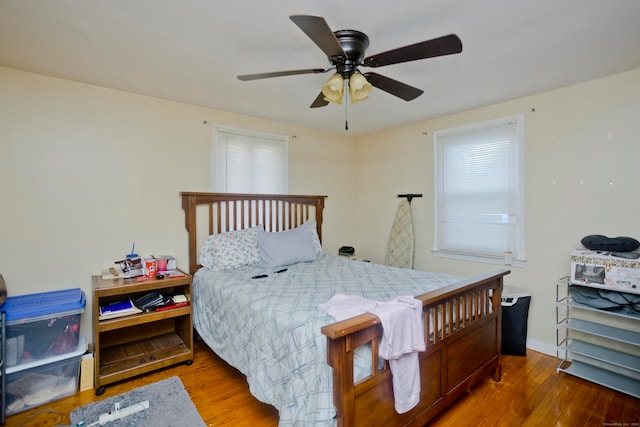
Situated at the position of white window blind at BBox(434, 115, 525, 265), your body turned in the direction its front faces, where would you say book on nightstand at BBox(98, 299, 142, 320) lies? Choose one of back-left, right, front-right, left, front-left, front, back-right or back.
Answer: front

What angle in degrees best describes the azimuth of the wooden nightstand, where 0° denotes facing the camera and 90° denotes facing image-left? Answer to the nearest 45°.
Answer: approximately 315°

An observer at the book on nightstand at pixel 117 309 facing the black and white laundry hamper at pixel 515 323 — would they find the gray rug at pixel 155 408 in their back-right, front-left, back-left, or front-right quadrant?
front-right

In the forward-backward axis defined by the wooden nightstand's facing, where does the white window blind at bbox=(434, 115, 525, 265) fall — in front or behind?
in front

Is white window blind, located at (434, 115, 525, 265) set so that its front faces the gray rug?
yes

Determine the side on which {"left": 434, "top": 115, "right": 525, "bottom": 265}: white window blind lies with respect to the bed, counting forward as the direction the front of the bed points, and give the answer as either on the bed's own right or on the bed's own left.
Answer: on the bed's own left

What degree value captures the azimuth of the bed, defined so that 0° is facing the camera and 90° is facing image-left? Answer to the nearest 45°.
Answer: approximately 315°

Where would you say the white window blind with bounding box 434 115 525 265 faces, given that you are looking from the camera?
facing the viewer and to the left of the viewer

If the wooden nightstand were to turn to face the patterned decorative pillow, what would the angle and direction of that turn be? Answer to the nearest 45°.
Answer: approximately 45° to its left

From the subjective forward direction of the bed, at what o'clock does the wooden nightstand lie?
The wooden nightstand is roughly at 5 o'clock from the bed.

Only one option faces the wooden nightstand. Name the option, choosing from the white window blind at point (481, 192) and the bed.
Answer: the white window blind

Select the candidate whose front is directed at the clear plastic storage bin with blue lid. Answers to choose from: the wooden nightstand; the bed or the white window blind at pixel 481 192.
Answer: the white window blind

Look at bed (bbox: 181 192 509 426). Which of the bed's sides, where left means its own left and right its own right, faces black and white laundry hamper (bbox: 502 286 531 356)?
left

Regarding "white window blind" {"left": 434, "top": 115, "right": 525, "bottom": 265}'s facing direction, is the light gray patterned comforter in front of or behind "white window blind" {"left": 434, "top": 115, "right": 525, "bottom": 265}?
in front

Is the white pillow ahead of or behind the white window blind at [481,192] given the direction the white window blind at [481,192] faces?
ahead

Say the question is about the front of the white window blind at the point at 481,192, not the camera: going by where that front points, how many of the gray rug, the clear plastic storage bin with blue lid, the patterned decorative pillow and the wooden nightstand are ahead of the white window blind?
4

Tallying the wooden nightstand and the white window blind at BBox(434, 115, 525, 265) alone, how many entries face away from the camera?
0

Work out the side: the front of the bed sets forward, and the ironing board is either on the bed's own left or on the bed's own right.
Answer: on the bed's own left

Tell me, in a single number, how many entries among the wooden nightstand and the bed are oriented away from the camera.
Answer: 0

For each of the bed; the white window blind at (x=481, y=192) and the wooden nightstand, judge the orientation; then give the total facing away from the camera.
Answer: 0
